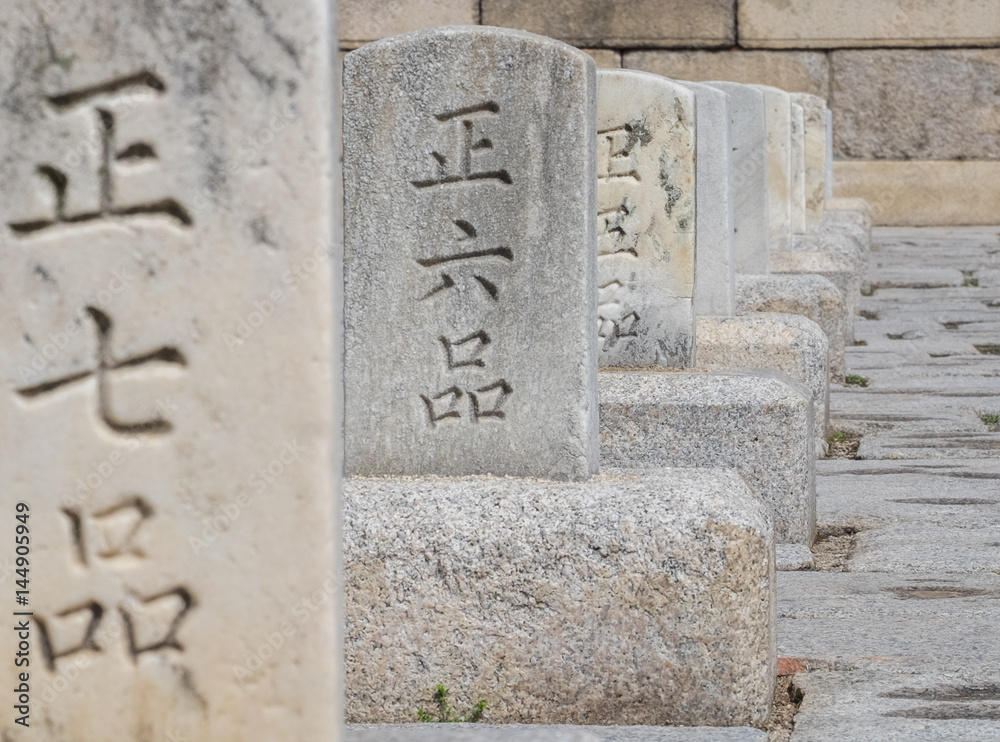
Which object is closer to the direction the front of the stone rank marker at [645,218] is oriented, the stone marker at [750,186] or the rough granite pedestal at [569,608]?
the rough granite pedestal

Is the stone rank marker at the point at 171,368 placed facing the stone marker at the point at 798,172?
no

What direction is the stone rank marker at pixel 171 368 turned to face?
toward the camera

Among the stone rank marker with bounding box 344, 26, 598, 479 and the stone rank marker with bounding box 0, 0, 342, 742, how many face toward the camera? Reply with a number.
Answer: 2

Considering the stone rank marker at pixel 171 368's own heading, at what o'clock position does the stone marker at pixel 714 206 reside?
The stone marker is roughly at 7 o'clock from the stone rank marker.

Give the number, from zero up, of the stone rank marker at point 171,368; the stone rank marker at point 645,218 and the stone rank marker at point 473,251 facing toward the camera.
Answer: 3

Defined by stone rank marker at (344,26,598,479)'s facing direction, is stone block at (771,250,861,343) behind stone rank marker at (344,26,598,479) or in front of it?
behind

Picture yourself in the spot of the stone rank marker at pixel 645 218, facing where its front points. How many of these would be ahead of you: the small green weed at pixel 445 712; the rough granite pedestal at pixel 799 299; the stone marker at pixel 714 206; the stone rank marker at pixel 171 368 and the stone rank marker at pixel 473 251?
3

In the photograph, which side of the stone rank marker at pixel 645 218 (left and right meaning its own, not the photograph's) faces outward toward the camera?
front

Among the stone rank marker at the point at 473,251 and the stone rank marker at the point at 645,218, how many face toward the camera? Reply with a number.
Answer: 2

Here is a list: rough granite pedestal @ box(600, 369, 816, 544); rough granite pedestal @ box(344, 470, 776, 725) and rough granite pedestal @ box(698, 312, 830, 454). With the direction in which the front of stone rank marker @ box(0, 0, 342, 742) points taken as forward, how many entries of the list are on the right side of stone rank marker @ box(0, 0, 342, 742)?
0

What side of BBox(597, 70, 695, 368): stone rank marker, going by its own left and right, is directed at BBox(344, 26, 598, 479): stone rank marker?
front

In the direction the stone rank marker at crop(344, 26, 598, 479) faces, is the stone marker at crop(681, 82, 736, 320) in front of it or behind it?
behind

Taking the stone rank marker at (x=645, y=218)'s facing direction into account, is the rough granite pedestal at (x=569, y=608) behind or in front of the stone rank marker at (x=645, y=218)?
in front

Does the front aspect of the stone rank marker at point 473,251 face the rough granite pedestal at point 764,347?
no

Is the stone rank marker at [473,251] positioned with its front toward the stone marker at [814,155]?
no

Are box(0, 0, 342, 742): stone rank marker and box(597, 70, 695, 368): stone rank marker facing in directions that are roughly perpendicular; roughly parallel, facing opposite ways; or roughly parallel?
roughly parallel

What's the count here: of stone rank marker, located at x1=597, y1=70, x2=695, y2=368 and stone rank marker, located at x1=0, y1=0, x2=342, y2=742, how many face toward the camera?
2
